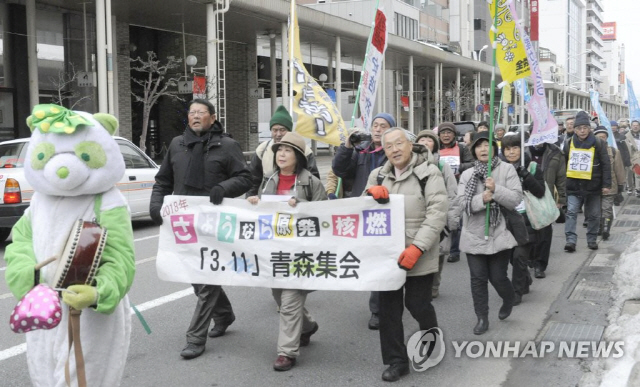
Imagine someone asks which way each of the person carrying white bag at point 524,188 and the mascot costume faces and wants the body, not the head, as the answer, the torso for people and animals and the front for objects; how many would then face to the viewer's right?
0

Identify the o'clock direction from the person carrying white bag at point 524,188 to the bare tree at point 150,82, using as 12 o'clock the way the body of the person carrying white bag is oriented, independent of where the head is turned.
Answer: The bare tree is roughly at 3 o'clock from the person carrying white bag.

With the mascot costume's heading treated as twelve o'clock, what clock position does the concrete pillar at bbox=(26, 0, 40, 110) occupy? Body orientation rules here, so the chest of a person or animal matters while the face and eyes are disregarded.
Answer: The concrete pillar is roughly at 6 o'clock from the mascot costume.

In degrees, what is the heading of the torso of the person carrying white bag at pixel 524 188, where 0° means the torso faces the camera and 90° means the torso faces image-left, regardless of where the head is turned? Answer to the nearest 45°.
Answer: approximately 45°

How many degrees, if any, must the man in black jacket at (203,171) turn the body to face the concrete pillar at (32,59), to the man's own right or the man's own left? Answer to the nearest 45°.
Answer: approximately 135° to the man's own right

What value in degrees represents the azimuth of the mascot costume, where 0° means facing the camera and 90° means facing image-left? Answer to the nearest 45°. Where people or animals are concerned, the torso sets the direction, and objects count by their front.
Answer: approximately 0°

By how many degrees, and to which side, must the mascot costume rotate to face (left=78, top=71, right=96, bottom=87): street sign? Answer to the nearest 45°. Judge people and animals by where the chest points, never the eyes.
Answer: approximately 180°

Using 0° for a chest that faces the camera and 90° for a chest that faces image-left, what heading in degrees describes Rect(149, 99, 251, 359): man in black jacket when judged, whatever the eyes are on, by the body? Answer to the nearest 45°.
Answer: approximately 45°

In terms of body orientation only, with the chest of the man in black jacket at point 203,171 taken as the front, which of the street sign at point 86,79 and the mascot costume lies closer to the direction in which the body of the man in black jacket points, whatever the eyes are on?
the mascot costume

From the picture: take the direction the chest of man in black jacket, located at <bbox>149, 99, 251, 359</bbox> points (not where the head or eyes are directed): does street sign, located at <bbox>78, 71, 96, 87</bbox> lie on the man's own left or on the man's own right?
on the man's own right
